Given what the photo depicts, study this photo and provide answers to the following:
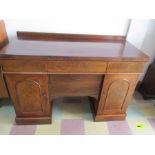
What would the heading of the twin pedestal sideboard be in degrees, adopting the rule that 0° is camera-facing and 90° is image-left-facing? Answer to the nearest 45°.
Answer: approximately 0°

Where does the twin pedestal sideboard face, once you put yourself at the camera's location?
facing the viewer
